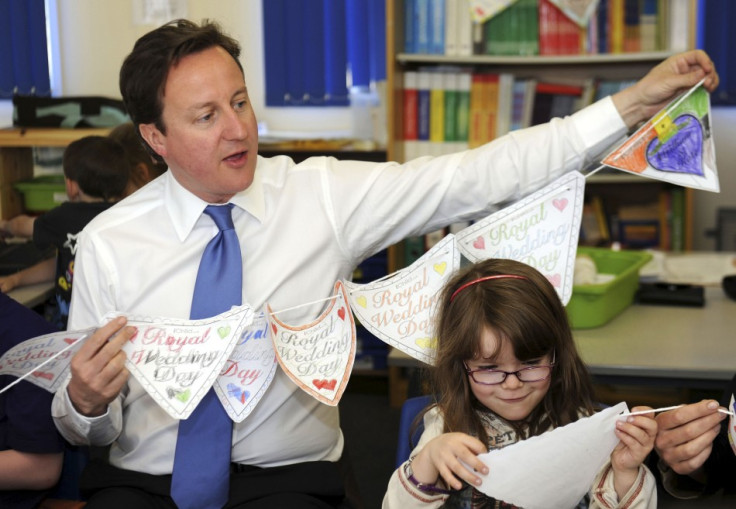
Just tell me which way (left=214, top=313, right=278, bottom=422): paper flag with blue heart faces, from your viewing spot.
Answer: facing the viewer

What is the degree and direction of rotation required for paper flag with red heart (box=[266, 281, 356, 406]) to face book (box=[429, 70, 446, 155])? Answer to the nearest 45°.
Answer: approximately 180°

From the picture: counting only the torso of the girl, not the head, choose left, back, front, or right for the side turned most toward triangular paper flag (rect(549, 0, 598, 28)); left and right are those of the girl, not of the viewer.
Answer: back

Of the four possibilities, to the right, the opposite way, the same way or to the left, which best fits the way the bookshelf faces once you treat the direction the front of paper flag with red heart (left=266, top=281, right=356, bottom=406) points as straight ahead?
the same way

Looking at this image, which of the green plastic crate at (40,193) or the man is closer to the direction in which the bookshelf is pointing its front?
the man

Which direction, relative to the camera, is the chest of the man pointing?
toward the camera

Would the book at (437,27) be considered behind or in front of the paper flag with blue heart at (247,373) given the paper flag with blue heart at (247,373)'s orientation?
behind

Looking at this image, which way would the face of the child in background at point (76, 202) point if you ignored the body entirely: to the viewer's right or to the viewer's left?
to the viewer's left

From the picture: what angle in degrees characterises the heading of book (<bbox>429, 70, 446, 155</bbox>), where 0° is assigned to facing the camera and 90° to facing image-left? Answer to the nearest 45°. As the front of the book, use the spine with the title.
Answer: approximately 0°

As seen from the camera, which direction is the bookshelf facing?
toward the camera

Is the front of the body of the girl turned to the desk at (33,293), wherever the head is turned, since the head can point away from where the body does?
no

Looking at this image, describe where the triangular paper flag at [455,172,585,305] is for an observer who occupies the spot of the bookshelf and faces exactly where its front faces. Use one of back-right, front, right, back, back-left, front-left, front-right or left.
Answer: front

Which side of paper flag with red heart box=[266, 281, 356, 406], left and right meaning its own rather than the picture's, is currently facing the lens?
front

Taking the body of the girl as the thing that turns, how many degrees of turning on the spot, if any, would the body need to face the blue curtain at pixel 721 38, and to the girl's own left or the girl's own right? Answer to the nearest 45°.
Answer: approximately 180°

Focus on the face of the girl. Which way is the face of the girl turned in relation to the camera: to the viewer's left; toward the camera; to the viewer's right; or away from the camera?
toward the camera

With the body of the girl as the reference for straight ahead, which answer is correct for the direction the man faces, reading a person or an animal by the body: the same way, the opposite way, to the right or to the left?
the same way

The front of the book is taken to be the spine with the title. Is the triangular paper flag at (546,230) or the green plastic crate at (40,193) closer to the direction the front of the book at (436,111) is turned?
the triangular paper flag

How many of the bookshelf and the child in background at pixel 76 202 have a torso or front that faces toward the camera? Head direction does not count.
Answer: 1

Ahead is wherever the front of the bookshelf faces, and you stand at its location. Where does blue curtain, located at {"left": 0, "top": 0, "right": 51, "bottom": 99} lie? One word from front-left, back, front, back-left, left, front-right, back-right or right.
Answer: right
